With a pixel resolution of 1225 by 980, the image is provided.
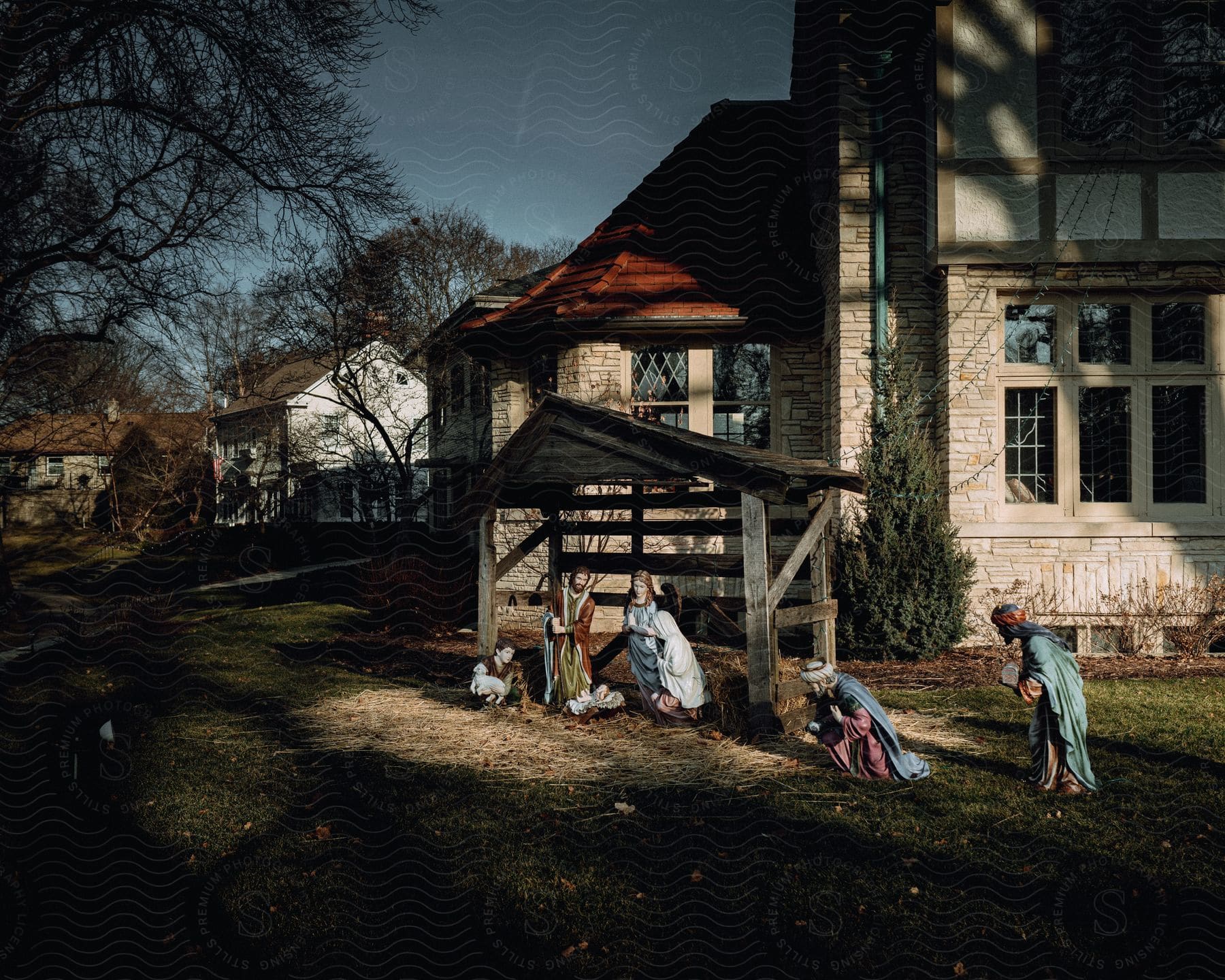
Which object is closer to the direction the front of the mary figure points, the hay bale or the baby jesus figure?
the baby jesus figure

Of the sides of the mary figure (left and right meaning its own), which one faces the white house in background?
right

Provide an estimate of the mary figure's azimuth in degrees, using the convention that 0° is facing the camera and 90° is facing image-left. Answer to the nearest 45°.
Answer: approximately 45°

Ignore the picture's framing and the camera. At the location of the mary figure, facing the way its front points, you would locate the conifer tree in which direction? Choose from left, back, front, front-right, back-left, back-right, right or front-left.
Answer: back

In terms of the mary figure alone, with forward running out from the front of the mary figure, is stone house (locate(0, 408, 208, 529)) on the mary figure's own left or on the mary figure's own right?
on the mary figure's own right

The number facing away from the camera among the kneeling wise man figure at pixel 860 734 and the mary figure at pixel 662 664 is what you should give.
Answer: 0

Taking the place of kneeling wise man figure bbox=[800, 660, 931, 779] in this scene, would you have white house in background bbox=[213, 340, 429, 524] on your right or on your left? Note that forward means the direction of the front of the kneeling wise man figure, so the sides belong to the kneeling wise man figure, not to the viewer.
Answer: on your right

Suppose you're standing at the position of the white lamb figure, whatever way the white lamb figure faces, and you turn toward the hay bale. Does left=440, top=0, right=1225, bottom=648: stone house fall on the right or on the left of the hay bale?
left
